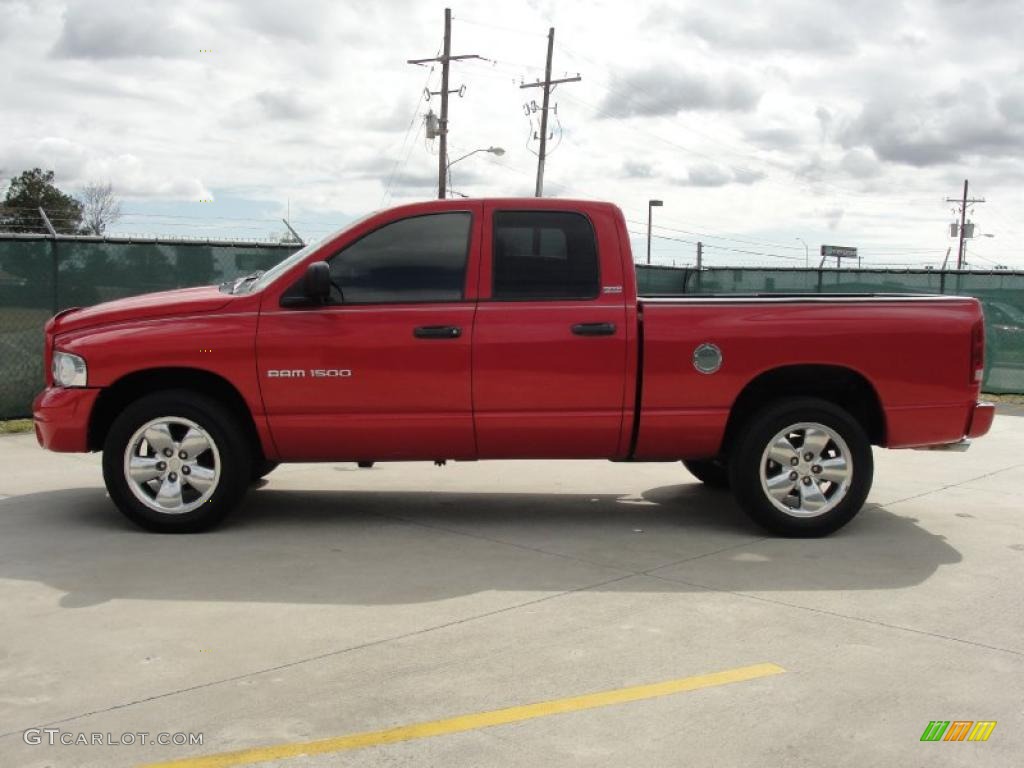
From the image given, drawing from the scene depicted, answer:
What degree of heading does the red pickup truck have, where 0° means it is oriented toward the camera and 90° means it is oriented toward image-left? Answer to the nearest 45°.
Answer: approximately 90°

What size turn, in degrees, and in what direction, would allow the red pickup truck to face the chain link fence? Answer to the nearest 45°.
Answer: approximately 45° to its right
